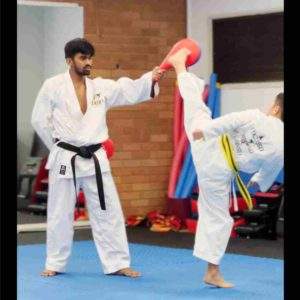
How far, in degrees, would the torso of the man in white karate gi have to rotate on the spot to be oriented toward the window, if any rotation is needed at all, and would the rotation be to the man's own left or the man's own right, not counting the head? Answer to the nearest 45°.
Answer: approximately 90° to the man's own left

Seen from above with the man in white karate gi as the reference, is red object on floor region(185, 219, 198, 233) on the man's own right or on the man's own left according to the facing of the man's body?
on the man's own left

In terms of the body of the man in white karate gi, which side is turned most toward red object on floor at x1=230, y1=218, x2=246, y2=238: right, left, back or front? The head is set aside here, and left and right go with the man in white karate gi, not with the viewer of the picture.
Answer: left

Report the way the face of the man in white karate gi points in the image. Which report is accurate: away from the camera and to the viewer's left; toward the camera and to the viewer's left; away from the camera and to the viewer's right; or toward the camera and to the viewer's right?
toward the camera and to the viewer's right

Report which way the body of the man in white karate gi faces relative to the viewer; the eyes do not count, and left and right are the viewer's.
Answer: facing the viewer and to the right of the viewer

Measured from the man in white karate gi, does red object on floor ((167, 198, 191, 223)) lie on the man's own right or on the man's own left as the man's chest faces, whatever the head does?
on the man's own left

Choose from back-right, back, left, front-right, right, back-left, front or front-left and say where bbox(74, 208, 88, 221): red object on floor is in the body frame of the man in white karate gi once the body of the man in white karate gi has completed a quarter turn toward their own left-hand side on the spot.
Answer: front-left
